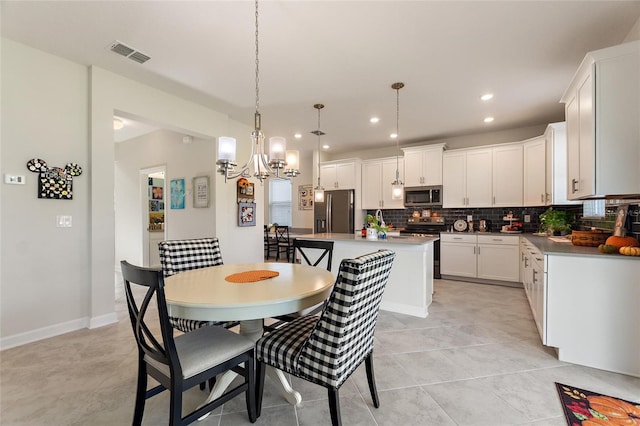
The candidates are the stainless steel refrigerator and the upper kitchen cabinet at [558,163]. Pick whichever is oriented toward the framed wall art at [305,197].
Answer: the upper kitchen cabinet

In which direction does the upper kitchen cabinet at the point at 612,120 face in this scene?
to the viewer's left

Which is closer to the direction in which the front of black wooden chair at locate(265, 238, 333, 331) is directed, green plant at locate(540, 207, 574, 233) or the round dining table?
the round dining table

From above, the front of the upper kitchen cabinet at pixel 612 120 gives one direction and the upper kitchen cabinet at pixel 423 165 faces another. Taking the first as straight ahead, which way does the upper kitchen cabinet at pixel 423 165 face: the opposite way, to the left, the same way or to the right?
to the left

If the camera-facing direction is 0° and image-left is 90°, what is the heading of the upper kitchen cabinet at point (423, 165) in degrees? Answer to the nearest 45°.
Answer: approximately 0°

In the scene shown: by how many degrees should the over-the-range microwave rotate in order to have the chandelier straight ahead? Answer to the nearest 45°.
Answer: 0° — it already faces it

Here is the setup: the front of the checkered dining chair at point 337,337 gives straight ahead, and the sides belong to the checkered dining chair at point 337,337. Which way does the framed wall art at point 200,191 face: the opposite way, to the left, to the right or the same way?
the opposite way

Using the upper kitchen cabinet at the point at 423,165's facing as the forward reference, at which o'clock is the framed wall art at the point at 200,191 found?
The framed wall art is roughly at 2 o'clock from the upper kitchen cabinet.

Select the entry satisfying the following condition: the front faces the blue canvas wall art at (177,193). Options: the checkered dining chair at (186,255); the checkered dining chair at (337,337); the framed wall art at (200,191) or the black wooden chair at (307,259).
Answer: the checkered dining chair at (337,337)

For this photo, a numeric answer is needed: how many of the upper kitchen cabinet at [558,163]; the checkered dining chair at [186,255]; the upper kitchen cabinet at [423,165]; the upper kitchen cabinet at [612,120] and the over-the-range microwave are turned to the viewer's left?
2
